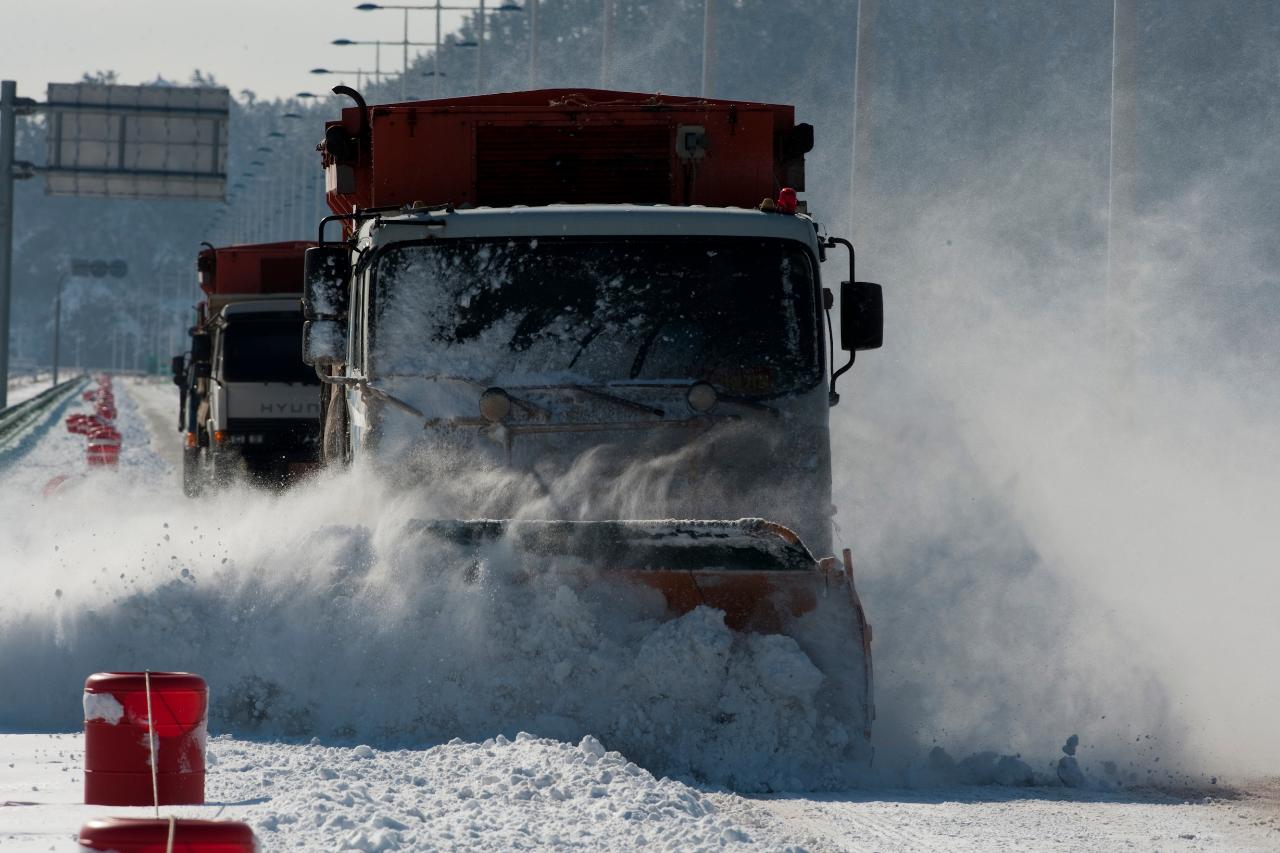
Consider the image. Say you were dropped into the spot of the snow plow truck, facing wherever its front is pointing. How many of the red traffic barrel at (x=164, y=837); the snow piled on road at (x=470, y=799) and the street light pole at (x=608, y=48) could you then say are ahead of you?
2

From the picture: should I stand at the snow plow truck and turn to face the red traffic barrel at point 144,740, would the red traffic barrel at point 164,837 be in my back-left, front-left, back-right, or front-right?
front-left

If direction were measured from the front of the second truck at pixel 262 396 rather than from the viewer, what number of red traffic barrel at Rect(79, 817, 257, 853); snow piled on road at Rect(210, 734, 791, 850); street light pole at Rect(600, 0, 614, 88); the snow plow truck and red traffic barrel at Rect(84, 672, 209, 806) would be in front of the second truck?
4

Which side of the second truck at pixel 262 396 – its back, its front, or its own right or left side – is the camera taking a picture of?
front

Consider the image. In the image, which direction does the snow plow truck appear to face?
toward the camera

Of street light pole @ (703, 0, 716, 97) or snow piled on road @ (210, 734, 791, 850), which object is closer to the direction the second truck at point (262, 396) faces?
the snow piled on road

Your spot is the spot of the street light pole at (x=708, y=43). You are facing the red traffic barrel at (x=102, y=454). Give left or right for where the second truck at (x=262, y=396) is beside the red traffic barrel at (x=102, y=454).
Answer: left

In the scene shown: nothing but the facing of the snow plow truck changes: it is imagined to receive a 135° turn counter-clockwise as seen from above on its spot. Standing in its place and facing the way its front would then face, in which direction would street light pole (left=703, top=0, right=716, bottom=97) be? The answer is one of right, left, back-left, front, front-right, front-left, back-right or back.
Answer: front-left

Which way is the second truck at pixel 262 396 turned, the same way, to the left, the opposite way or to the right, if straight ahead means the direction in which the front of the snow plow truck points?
the same way

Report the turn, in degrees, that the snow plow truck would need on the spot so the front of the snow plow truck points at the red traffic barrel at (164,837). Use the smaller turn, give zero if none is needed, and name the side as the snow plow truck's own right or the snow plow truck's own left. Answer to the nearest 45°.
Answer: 0° — it already faces it

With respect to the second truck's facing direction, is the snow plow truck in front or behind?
in front

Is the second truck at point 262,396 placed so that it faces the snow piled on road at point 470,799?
yes

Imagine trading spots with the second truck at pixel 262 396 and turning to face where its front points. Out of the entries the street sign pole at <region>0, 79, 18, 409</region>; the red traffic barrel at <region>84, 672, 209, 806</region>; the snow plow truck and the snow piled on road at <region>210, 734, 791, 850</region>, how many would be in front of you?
3

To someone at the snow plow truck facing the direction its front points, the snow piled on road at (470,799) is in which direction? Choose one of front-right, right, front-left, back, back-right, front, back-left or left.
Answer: front

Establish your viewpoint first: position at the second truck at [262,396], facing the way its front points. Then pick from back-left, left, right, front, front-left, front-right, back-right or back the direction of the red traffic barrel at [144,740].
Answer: front

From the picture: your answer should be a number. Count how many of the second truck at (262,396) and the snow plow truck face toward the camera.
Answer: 2
